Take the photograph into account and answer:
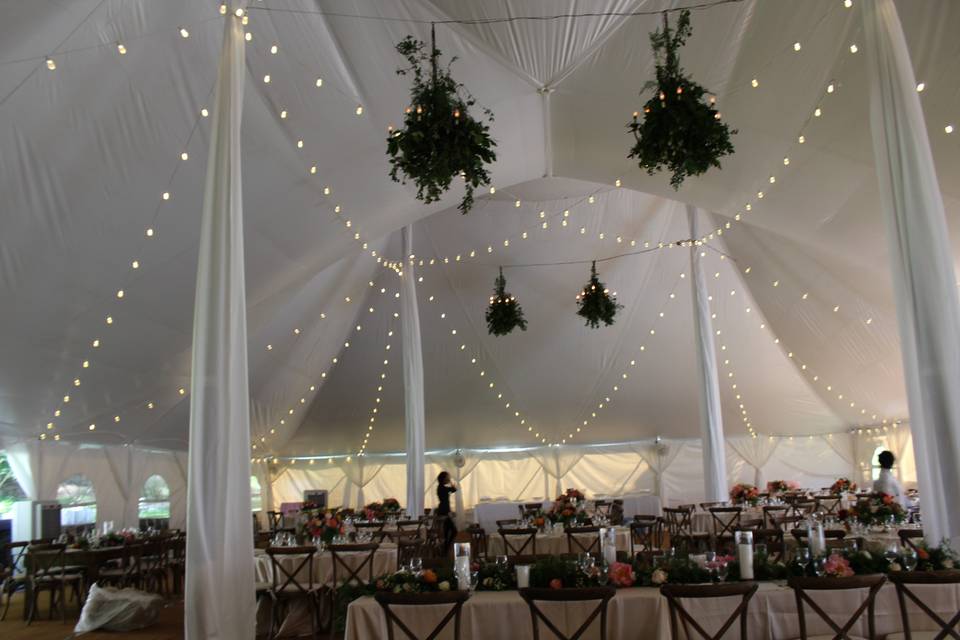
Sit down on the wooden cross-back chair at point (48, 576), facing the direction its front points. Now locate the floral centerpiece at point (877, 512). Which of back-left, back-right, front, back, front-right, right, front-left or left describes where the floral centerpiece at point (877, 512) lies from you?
right

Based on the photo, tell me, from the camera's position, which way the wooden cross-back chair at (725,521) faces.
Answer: facing away from the viewer

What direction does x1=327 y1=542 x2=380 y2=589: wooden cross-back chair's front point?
away from the camera

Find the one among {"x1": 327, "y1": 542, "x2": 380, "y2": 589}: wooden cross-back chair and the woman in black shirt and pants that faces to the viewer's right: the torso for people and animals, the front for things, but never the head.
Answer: the woman in black shirt and pants

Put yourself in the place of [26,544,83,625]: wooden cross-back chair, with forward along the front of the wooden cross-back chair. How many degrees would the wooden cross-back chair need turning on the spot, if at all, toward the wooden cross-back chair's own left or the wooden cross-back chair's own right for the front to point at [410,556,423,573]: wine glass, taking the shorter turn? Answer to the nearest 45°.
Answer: approximately 135° to the wooden cross-back chair's own right

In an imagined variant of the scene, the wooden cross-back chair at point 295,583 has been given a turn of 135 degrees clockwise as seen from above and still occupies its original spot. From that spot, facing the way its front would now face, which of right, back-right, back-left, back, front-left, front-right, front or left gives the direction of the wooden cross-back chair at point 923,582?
front

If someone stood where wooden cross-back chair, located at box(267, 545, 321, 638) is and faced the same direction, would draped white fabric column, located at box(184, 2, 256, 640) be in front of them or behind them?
behind
